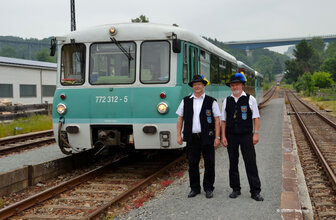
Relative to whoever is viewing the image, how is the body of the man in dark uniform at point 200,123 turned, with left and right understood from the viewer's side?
facing the viewer

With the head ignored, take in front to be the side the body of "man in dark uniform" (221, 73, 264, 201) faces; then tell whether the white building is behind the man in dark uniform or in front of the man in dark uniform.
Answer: behind

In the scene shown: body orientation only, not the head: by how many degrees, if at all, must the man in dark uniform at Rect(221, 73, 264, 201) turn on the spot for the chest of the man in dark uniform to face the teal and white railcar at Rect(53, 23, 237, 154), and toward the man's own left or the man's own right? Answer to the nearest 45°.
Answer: approximately 135° to the man's own right

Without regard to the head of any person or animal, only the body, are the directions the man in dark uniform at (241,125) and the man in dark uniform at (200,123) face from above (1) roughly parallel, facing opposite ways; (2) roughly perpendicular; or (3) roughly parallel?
roughly parallel

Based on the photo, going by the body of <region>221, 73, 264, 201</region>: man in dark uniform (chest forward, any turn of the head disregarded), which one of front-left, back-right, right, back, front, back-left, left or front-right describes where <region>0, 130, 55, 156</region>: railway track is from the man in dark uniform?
back-right

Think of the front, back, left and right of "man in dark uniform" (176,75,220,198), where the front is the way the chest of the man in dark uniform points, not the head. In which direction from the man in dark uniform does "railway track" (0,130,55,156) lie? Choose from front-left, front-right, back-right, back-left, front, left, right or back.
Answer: back-right

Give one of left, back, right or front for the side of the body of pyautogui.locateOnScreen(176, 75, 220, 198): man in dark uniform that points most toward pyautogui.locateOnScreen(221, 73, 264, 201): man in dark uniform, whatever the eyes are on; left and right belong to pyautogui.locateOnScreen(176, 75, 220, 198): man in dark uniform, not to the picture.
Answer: left

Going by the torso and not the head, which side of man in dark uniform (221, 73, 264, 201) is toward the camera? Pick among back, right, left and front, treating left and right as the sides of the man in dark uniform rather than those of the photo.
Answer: front

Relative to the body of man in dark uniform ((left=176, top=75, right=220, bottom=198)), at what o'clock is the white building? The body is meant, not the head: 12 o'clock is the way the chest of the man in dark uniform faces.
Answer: The white building is roughly at 5 o'clock from the man in dark uniform.

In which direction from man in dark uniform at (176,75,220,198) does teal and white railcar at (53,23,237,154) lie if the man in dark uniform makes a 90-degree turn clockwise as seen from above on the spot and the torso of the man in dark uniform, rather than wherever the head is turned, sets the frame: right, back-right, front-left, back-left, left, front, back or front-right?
front-right

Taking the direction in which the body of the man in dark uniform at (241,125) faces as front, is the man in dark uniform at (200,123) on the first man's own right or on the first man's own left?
on the first man's own right

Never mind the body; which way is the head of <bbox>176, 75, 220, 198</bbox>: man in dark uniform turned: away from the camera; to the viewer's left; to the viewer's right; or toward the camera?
toward the camera

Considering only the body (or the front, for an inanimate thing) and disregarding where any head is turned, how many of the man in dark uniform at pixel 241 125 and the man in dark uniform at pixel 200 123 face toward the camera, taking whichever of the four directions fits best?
2

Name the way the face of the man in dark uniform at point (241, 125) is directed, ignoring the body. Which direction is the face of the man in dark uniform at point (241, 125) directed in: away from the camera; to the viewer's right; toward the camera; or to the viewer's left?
toward the camera
